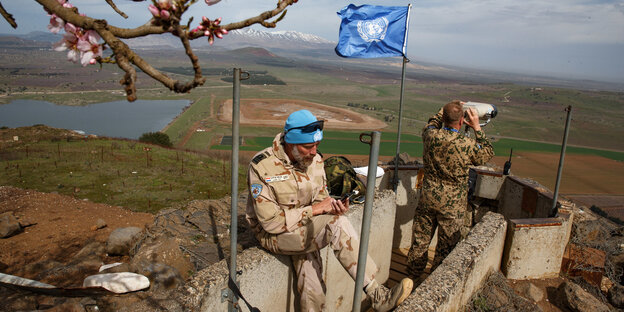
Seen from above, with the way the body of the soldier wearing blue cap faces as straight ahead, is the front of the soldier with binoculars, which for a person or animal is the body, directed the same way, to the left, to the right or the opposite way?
to the left

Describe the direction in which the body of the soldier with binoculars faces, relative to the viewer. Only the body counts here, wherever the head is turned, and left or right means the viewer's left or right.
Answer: facing away from the viewer and to the right of the viewer

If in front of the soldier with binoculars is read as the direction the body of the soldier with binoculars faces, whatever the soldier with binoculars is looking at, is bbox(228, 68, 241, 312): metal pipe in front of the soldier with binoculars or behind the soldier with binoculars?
behind

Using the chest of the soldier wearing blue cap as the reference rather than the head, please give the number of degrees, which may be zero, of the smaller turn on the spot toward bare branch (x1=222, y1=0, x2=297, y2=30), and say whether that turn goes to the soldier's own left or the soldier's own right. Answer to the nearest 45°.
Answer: approximately 45° to the soldier's own right

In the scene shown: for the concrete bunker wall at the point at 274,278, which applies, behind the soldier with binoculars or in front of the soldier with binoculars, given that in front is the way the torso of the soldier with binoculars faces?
behind

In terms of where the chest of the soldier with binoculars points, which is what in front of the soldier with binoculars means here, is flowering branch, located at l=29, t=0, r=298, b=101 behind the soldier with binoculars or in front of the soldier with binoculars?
behind

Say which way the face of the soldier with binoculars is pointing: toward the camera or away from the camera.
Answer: away from the camera

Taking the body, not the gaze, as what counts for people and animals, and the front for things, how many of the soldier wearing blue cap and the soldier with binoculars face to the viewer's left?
0

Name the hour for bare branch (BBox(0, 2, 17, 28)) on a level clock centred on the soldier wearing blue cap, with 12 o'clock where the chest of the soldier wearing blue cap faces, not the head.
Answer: The bare branch is roughly at 3 o'clock from the soldier wearing blue cap.
